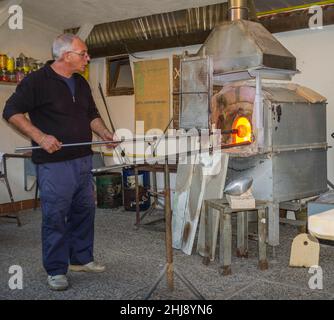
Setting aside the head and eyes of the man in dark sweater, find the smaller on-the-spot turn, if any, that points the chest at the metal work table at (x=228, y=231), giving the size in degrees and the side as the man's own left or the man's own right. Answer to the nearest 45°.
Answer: approximately 45° to the man's own left

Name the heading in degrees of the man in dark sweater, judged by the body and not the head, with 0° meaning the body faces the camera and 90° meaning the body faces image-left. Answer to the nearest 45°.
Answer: approximately 315°

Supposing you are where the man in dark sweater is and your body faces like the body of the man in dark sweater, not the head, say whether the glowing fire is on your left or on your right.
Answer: on your left

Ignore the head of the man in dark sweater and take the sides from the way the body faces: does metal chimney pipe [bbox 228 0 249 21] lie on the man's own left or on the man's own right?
on the man's own left

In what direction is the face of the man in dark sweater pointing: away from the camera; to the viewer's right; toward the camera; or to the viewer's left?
to the viewer's right
